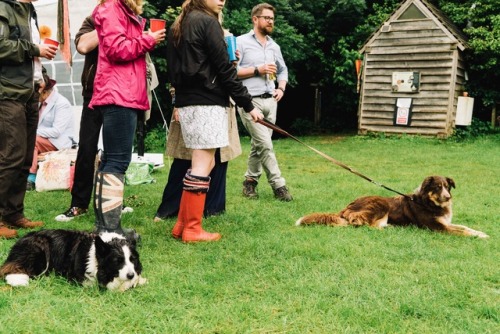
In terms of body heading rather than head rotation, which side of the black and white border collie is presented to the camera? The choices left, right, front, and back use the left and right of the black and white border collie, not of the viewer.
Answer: right

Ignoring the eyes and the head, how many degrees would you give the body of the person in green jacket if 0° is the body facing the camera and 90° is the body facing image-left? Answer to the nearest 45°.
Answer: approximately 270°

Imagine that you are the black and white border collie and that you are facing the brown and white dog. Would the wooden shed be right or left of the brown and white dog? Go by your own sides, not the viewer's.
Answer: left

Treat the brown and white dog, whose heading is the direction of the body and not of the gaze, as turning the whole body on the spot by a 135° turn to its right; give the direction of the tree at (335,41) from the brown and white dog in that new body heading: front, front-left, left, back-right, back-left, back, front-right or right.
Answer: back-right

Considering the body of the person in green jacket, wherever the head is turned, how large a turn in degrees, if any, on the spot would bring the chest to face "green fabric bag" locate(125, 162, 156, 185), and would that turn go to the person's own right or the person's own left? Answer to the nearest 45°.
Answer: approximately 45° to the person's own left

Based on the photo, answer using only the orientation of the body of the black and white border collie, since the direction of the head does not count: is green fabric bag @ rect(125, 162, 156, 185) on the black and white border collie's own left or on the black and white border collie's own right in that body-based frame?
on the black and white border collie's own left

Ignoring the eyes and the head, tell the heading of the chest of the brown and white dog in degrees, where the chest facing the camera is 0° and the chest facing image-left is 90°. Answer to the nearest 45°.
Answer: approximately 270°

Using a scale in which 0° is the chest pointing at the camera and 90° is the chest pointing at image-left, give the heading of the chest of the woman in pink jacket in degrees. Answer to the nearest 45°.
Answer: approximately 270°

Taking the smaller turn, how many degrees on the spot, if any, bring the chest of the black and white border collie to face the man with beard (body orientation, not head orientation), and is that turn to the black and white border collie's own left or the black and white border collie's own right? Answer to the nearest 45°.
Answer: approximately 45° to the black and white border collie's own left
